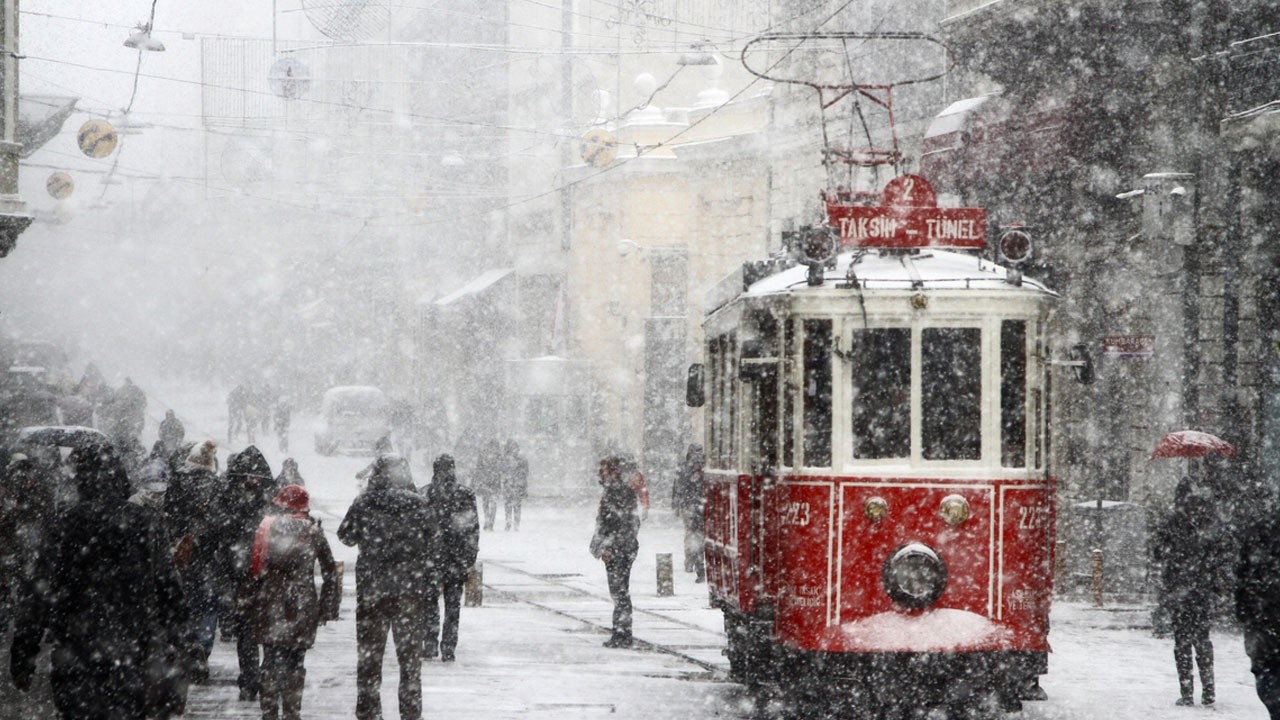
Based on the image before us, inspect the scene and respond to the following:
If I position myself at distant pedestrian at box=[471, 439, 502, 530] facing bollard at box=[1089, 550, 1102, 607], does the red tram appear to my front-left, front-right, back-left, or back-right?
front-right

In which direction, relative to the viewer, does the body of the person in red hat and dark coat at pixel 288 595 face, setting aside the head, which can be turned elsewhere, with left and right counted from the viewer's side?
facing away from the viewer

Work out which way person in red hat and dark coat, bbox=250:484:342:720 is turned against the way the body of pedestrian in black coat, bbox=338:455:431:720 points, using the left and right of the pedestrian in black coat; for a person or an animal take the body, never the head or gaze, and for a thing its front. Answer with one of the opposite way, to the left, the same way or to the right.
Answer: the same way

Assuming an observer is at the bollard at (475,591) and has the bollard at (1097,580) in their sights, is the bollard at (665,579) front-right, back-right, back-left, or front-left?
front-left

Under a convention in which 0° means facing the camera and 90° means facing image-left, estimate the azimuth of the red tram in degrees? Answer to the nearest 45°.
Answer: approximately 0°

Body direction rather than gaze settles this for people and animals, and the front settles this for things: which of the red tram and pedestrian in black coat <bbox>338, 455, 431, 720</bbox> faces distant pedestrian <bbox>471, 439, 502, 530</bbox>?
the pedestrian in black coat

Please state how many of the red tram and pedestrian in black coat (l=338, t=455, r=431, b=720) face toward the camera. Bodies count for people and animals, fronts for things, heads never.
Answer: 1

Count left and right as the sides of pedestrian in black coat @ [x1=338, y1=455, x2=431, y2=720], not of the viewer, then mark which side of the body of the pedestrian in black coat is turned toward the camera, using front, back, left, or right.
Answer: back

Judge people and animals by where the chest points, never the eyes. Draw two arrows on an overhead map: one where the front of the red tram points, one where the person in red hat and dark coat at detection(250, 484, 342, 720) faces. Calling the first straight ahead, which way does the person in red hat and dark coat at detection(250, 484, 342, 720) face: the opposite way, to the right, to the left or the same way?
the opposite way

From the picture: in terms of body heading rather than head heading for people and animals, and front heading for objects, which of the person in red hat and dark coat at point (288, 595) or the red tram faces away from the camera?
the person in red hat and dark coat

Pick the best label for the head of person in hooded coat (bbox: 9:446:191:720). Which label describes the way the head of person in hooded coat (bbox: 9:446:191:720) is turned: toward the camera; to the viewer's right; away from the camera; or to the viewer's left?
away from the camera

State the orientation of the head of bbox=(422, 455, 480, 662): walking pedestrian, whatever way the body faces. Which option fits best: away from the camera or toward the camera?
away from the camera

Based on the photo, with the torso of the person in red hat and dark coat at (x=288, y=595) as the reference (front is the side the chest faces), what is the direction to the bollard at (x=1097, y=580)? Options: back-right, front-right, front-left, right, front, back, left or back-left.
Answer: front-right

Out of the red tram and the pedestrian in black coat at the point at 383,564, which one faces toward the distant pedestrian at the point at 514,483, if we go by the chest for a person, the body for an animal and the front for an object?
the pedestrian in black coat

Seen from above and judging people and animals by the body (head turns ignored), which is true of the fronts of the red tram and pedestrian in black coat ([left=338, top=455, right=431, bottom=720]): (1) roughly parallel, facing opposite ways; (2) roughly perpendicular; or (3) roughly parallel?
roughly parallel, facing opposite ways

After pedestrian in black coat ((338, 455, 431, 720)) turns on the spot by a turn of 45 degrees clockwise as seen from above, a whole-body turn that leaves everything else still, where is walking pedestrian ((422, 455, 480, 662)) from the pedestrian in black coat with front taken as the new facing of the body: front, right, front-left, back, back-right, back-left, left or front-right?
front-left

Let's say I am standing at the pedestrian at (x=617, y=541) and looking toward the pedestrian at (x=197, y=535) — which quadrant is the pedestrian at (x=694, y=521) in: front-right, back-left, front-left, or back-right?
back-right

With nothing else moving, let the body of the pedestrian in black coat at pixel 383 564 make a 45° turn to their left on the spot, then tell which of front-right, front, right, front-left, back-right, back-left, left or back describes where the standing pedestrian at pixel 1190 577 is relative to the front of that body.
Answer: back-right
